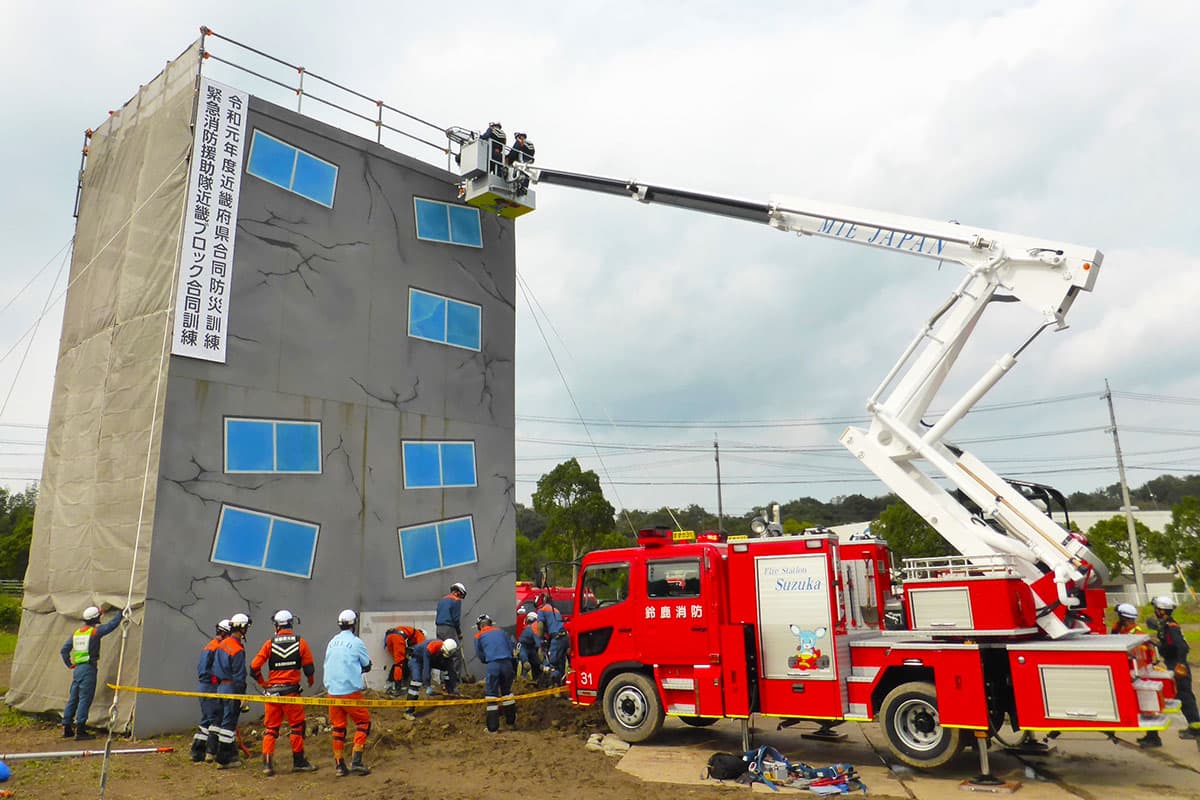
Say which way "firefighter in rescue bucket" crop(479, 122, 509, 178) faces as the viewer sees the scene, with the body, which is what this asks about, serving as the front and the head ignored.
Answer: to the viewer's left

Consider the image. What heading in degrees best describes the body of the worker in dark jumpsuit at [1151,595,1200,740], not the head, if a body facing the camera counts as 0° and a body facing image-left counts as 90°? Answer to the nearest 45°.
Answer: approximately 90°

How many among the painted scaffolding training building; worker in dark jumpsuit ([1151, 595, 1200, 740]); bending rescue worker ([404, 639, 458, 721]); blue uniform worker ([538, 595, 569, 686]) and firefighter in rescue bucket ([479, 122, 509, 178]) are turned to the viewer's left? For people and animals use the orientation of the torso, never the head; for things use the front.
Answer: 3

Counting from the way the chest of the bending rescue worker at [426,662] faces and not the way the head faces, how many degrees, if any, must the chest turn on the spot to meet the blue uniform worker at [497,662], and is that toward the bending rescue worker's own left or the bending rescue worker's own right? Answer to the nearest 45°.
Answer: approximately 45° to the bending rescue worker's own right

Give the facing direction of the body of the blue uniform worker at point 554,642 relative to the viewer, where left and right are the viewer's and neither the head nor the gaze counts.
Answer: facing to the left of the viewer

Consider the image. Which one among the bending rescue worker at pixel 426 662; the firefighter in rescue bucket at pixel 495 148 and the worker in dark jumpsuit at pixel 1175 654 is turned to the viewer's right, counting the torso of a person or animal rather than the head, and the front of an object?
the bending rescue worker

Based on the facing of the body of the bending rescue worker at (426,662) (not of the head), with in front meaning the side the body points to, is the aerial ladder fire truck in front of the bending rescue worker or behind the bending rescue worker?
in front

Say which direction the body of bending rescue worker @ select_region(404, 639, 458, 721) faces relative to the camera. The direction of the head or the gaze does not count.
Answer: to the viewer's right

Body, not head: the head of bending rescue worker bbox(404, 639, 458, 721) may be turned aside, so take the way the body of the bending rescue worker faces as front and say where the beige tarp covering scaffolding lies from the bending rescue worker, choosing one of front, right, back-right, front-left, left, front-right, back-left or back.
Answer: back

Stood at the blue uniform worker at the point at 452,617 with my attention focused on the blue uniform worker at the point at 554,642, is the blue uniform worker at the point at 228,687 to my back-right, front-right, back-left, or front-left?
back-right

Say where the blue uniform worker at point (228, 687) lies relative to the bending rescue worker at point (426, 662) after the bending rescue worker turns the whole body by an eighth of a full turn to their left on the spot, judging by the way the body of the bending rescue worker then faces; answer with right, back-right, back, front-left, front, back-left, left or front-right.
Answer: back

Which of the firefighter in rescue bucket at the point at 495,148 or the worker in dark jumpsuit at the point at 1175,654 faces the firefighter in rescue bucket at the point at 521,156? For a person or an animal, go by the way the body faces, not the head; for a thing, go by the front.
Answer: the worker in dark jumpsuit

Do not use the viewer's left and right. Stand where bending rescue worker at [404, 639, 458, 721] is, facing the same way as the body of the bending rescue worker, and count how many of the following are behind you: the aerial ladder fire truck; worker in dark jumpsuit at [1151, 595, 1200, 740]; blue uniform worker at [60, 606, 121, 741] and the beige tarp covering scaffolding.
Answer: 2

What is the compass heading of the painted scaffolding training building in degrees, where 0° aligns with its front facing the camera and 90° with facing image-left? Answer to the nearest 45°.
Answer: approximately 315°
